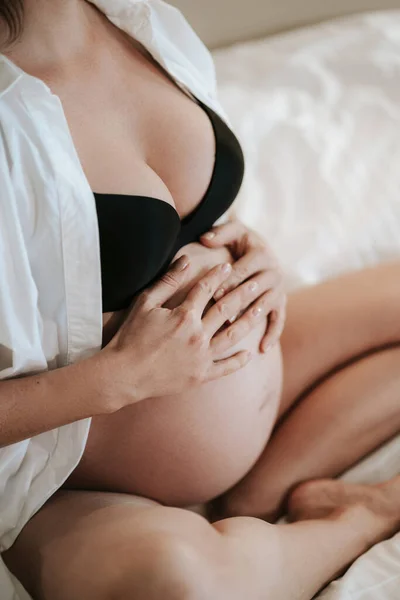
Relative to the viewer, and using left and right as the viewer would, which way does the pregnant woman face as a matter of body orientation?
facing the viewer and to the right of the viewer

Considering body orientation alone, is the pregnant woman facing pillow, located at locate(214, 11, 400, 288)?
no
